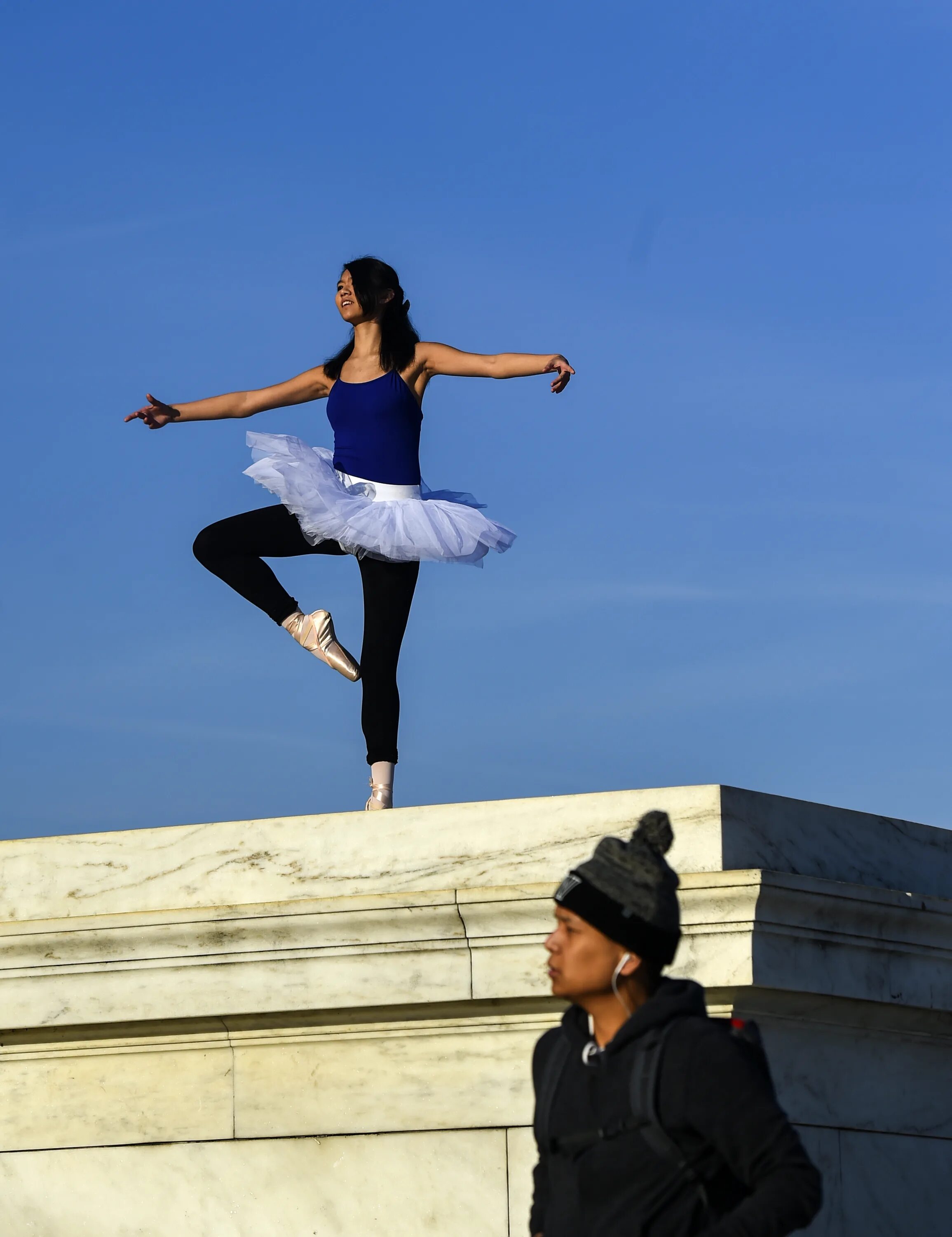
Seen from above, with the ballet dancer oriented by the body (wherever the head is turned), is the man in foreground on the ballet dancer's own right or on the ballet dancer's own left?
on the ballet dancer's own left

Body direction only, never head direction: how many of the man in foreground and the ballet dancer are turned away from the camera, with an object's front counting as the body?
0

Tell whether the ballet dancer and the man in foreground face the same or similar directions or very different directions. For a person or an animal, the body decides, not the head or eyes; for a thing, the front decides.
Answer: same or similar directions

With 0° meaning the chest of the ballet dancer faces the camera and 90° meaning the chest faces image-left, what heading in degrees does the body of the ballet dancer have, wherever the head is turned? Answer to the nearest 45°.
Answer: approximately 45°

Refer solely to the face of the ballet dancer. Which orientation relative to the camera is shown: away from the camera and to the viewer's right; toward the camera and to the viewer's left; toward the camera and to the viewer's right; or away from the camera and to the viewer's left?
toward the camera and to the viewer's left

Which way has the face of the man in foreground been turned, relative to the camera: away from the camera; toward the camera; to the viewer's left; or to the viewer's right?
to the viewer's left

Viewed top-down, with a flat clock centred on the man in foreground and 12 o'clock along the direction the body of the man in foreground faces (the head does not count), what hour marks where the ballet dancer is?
The ballet dancer is roughly at 4 o'clock from the man in foreground.
